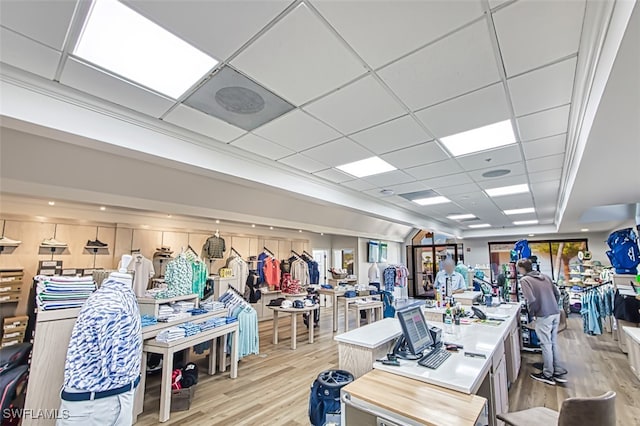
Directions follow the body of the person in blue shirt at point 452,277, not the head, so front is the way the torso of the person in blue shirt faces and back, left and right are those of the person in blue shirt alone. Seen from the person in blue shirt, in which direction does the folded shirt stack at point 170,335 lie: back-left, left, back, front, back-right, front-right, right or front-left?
front-right

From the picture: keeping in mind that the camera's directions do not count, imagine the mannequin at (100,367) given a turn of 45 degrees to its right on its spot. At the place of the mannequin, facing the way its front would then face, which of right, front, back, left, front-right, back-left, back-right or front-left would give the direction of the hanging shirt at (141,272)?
left

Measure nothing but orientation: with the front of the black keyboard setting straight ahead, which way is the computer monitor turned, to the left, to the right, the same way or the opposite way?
the same way

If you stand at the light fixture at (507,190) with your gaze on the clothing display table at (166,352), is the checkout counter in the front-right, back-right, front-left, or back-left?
front-left

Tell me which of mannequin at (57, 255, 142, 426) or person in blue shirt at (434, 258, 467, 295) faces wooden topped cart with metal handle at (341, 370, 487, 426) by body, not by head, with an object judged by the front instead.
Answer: the person in blue shirt

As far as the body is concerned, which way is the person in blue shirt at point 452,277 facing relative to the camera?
toward the camera
